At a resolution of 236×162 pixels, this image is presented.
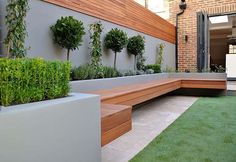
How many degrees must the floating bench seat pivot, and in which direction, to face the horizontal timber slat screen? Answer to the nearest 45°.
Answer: approximately 135° to its left

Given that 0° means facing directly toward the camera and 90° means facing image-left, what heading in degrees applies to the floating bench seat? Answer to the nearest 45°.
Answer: approximately 315°

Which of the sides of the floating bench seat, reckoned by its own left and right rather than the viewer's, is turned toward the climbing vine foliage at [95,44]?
back

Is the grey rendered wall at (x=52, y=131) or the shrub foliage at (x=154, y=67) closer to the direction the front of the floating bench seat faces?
the grey rendered wall

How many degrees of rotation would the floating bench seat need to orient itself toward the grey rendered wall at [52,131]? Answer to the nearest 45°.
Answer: approximately 45° to its right

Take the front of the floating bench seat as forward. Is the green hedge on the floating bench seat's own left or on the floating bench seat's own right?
on the floating bench seat's own right

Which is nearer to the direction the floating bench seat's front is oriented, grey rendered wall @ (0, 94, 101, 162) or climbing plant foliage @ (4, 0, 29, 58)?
the grey rendered wall
